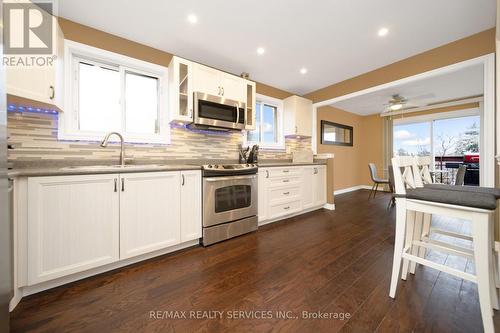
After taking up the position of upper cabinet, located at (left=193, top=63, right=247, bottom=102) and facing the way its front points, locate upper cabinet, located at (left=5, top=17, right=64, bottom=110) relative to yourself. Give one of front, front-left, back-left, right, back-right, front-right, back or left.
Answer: right

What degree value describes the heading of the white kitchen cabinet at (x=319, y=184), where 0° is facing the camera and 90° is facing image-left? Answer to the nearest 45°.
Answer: approximately 315°

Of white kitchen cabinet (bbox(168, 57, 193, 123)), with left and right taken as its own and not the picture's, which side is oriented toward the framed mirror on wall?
left

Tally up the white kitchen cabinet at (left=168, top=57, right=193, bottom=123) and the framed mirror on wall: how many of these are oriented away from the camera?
0

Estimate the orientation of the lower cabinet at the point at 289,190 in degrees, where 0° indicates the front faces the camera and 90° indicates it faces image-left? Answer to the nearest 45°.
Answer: approximately 315°

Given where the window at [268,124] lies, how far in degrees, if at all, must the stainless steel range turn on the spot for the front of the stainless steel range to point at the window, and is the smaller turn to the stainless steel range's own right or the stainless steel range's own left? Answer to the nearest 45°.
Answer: approximately 90° to the stainless steel range's own left

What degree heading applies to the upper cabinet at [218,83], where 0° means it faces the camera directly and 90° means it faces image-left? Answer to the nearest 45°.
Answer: approximately 315°

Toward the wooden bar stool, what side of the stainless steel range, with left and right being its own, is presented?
front
